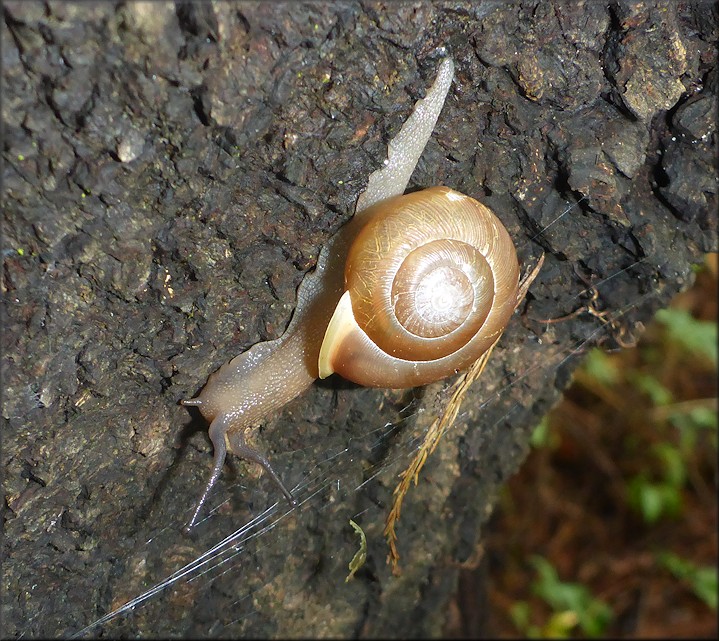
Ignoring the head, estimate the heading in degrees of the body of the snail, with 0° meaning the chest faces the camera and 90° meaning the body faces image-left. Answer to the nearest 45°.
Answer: approximately 45°

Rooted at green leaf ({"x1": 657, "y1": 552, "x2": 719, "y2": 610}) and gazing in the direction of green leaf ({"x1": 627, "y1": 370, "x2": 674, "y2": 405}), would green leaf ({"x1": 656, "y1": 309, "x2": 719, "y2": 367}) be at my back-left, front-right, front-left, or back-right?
front-right
